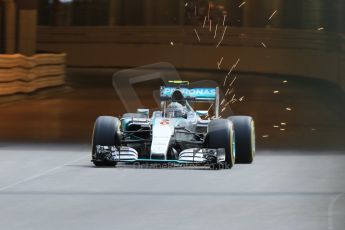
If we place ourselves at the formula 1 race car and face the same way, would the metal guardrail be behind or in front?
behind

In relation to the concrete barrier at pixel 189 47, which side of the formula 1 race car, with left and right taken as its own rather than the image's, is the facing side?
back

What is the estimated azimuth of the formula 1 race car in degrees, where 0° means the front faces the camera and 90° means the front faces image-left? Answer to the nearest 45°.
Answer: approximately 0°

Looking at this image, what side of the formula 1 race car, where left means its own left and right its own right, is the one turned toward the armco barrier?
back
